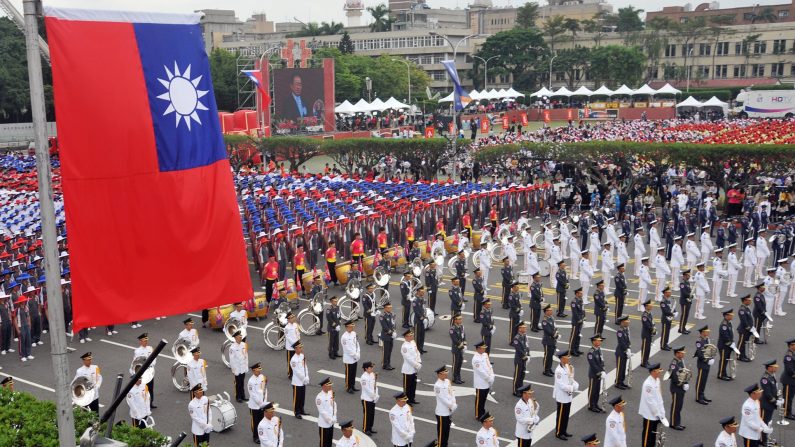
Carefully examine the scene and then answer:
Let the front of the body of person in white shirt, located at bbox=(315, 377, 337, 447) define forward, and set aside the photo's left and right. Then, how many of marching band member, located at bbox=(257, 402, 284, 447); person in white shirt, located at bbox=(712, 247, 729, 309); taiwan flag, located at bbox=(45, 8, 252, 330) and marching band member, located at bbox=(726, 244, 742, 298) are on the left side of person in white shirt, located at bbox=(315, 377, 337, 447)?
2

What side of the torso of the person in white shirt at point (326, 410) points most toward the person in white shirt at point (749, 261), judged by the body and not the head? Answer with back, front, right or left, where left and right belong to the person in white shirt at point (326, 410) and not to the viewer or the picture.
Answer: left

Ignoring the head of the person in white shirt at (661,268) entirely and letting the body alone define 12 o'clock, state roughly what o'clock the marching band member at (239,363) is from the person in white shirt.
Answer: The marching band member is roughly at 3 o'clock from the person in white shirt.

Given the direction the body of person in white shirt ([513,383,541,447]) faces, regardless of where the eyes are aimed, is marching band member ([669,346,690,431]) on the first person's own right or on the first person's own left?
on the first person's own left

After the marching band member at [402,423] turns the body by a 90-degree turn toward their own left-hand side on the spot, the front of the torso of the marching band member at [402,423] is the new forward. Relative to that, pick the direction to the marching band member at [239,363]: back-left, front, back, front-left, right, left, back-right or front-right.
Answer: left

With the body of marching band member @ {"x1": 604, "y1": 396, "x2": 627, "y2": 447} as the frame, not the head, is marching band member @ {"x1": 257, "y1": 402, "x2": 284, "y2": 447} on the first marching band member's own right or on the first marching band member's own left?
on the first marching band member's own right

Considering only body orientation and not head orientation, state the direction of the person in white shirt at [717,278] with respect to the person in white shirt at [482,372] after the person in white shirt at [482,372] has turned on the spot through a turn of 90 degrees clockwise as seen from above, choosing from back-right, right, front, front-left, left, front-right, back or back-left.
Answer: back

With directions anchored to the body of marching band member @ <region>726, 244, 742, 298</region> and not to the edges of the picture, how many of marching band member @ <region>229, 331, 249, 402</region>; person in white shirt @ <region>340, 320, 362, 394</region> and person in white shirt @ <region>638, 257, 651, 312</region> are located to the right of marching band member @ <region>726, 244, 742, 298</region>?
3

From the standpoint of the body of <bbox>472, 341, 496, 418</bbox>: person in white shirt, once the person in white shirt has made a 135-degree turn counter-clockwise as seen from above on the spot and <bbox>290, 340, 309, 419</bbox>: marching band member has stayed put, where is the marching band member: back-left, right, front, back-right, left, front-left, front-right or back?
left

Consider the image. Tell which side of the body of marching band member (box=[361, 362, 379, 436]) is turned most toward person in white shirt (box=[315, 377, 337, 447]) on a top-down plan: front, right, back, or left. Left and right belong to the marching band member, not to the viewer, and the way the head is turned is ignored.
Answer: right

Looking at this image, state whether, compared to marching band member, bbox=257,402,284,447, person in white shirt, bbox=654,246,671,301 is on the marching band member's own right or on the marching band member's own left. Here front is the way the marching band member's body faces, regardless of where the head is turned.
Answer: on the marching band member's own left
